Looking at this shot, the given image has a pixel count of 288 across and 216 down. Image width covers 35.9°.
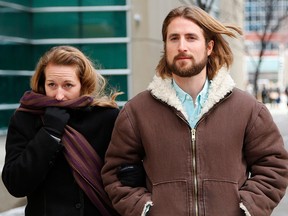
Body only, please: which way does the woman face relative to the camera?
toward the camera
